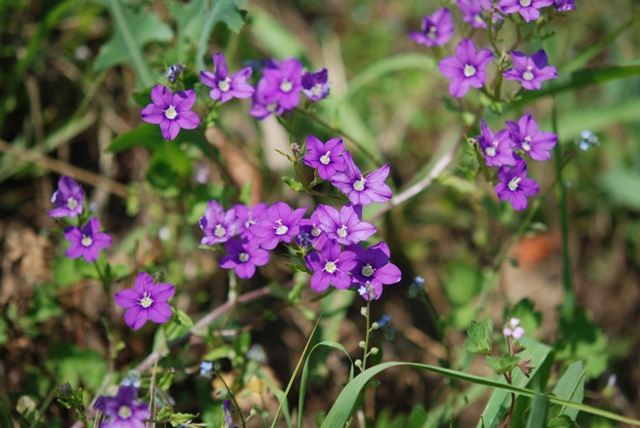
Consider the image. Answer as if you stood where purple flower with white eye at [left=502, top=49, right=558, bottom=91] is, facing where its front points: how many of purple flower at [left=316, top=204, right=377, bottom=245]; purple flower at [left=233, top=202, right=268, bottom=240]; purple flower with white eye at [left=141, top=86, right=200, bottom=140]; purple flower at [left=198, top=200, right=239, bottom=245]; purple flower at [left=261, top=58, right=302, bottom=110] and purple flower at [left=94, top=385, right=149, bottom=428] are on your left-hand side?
0

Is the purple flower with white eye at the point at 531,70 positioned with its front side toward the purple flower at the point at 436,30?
no

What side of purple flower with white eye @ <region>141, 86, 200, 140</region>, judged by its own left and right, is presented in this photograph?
front

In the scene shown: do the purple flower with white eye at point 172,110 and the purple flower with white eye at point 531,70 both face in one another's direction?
no

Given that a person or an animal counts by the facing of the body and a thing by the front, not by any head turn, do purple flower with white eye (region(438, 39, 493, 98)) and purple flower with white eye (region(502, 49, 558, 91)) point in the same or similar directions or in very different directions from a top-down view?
same or similar directions

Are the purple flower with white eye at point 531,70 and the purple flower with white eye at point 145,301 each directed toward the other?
no

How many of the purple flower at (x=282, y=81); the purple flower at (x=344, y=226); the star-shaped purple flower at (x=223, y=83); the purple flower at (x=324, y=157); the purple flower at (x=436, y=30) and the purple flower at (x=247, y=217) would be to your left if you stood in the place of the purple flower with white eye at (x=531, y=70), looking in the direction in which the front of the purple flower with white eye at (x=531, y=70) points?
0

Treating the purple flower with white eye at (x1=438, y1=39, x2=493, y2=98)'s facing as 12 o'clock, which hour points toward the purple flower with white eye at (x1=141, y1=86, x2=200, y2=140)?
the purple flower with white eye at (x1=141, y1=86, x2=200, y2=140) is roughly at 2 o'clock from the purple flower with white eye at (x1=438, y1=39, x2=493, y2=98).

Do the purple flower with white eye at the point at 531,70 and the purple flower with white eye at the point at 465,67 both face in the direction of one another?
no

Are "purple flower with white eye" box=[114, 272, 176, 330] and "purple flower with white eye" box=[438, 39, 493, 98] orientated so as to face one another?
no
